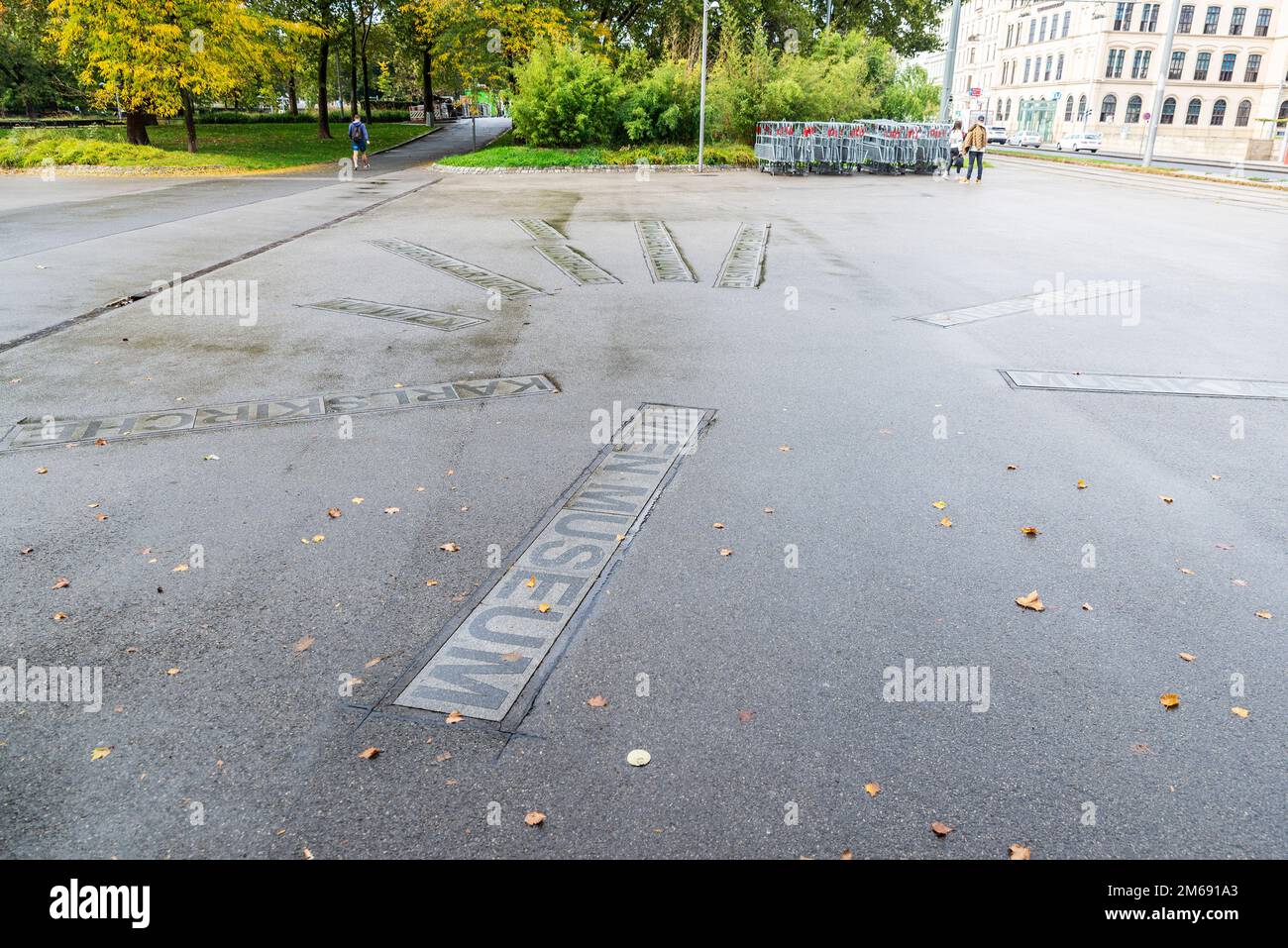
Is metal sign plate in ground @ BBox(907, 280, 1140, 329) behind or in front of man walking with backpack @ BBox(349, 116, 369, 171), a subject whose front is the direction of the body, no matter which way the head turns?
behind

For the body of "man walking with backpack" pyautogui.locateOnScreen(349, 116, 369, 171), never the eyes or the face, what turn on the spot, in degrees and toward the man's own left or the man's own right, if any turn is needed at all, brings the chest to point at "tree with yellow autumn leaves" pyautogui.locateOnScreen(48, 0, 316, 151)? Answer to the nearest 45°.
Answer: approximately 90° to the man's own left

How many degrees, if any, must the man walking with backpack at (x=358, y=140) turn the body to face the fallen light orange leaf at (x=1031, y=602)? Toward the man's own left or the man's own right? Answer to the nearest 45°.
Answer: approximately 180°

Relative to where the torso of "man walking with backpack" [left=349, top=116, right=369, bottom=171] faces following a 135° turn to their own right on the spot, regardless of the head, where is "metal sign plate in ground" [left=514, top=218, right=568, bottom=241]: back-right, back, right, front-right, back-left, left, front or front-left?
front-right

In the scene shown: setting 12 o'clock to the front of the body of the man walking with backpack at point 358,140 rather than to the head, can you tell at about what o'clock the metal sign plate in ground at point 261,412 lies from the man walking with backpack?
The metal sign plate in ground is roughly at 6 o'clock from the man walking with backpack.

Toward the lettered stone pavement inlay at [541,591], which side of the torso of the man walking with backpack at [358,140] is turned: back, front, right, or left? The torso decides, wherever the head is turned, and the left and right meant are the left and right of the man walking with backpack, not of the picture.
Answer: back

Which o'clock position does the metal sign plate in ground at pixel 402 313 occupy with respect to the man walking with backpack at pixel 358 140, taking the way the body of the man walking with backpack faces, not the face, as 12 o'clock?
The metal sign plate in ground is roughly at 6 o'clock from the man walking with backpack.

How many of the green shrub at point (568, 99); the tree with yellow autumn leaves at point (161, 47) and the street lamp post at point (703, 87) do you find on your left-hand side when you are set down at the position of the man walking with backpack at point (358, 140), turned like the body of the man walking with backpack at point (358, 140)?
1

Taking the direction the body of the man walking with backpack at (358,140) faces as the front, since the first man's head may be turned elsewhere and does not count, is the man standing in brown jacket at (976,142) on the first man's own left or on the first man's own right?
on the first man's own right

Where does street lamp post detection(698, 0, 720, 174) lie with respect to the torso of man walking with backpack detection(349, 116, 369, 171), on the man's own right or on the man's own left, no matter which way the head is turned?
on the man's own right

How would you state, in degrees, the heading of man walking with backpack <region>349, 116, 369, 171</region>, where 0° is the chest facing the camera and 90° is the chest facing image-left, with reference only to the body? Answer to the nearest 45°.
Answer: approximately 180°

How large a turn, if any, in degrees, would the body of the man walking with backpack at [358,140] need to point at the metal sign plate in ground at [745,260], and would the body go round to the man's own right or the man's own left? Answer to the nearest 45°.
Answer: approximately 180°

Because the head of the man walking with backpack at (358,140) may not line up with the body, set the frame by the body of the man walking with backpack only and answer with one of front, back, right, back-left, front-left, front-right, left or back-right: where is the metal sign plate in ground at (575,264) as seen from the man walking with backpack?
back
